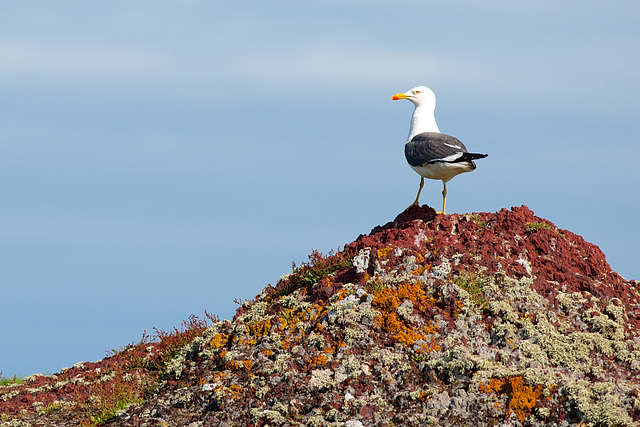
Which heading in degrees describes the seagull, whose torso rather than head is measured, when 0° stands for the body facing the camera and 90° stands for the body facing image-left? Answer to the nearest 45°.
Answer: approximately 90°
